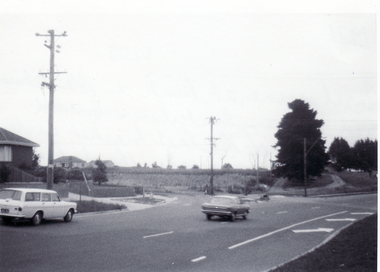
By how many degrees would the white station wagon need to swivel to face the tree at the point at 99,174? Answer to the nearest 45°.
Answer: approximately 45° to its left

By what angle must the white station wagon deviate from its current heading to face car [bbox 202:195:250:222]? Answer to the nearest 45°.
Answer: approximately 45° to its right

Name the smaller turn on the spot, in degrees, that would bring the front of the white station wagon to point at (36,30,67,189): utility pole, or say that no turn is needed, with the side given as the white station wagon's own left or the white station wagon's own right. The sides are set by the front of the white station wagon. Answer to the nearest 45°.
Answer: approximately 45° to the white station wagon's own left

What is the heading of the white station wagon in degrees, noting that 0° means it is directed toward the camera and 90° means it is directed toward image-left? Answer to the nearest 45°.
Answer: approximately 225°

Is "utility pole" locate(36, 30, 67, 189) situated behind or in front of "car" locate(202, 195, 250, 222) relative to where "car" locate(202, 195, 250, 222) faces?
behind
